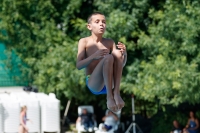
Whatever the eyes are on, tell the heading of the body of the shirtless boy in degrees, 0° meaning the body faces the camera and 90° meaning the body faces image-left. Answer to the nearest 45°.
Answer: approximately 315°
